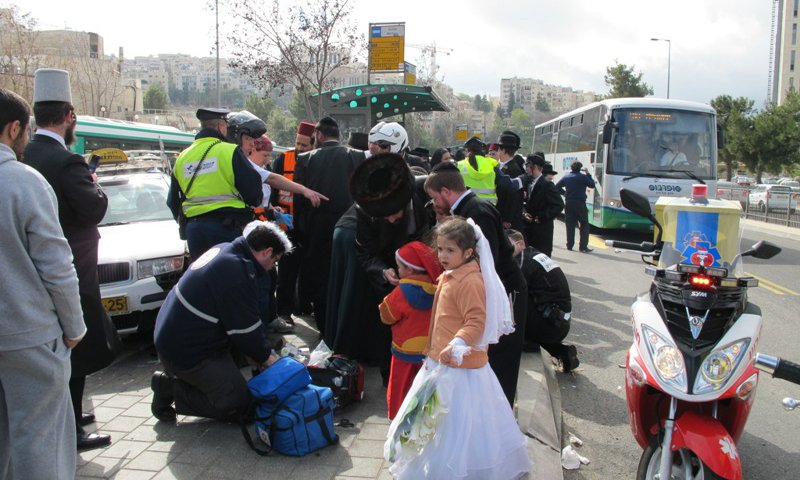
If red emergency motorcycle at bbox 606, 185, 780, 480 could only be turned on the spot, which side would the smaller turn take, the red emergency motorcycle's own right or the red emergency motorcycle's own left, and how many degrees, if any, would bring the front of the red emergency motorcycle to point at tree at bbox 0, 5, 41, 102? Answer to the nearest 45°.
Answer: approximately 135° to the red emergency motorcycle's own right

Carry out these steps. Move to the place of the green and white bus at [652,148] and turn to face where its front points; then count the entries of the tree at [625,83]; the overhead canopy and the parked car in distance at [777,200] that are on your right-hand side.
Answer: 1

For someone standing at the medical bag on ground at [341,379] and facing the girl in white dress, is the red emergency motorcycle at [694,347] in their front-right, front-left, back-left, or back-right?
front-left

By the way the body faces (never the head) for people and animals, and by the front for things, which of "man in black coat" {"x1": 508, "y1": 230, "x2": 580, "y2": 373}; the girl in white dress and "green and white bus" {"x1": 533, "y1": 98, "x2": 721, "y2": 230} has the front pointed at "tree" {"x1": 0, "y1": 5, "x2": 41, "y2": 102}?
the man in black coat

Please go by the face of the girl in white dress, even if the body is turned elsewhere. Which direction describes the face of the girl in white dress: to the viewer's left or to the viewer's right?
to the viewer's left

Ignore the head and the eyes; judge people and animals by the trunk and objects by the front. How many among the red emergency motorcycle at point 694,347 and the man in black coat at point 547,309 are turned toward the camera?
1

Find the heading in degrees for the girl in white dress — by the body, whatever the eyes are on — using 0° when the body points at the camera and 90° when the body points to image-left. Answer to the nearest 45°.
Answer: approximately 45°

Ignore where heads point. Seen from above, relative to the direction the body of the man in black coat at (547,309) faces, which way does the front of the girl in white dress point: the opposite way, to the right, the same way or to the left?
to the left

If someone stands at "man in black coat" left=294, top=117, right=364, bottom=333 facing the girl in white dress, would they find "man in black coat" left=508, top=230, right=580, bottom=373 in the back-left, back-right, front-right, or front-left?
front-left

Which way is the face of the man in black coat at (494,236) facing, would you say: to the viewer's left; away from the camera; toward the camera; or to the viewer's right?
to the viewer's left

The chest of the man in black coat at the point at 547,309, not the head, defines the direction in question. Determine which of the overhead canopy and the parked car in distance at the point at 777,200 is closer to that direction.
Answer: the overhead canopy

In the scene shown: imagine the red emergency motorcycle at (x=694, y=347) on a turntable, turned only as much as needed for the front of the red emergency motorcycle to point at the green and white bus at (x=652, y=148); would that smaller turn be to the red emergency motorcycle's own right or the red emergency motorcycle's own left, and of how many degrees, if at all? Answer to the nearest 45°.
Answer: approximately 180°

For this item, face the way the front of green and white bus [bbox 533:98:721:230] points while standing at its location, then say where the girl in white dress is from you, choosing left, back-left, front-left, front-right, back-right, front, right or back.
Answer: front-right

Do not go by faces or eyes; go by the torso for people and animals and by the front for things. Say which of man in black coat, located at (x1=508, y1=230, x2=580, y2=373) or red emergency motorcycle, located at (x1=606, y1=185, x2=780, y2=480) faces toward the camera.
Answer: the red emergency motorcycle

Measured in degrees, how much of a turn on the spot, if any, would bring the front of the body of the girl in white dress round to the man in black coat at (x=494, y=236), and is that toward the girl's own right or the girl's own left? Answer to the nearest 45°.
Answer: approximately 135° to the girl's own right

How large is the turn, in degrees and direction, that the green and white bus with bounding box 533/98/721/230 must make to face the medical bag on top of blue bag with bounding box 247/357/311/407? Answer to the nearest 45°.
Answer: approximately 45° to its right

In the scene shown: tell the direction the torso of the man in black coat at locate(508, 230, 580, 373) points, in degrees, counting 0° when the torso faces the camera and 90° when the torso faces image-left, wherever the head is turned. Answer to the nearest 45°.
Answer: approximately 135°

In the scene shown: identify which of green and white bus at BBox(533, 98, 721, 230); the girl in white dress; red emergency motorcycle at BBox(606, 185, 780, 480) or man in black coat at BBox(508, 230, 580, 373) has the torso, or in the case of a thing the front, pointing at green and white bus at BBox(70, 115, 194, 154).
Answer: the man in black coat

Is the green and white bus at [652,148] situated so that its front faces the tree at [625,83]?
no

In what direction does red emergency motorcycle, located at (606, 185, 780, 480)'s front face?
toward the camera

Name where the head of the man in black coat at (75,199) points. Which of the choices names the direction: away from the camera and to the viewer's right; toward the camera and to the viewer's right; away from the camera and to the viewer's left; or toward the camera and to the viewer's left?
away from the camera and to the viewer's right
